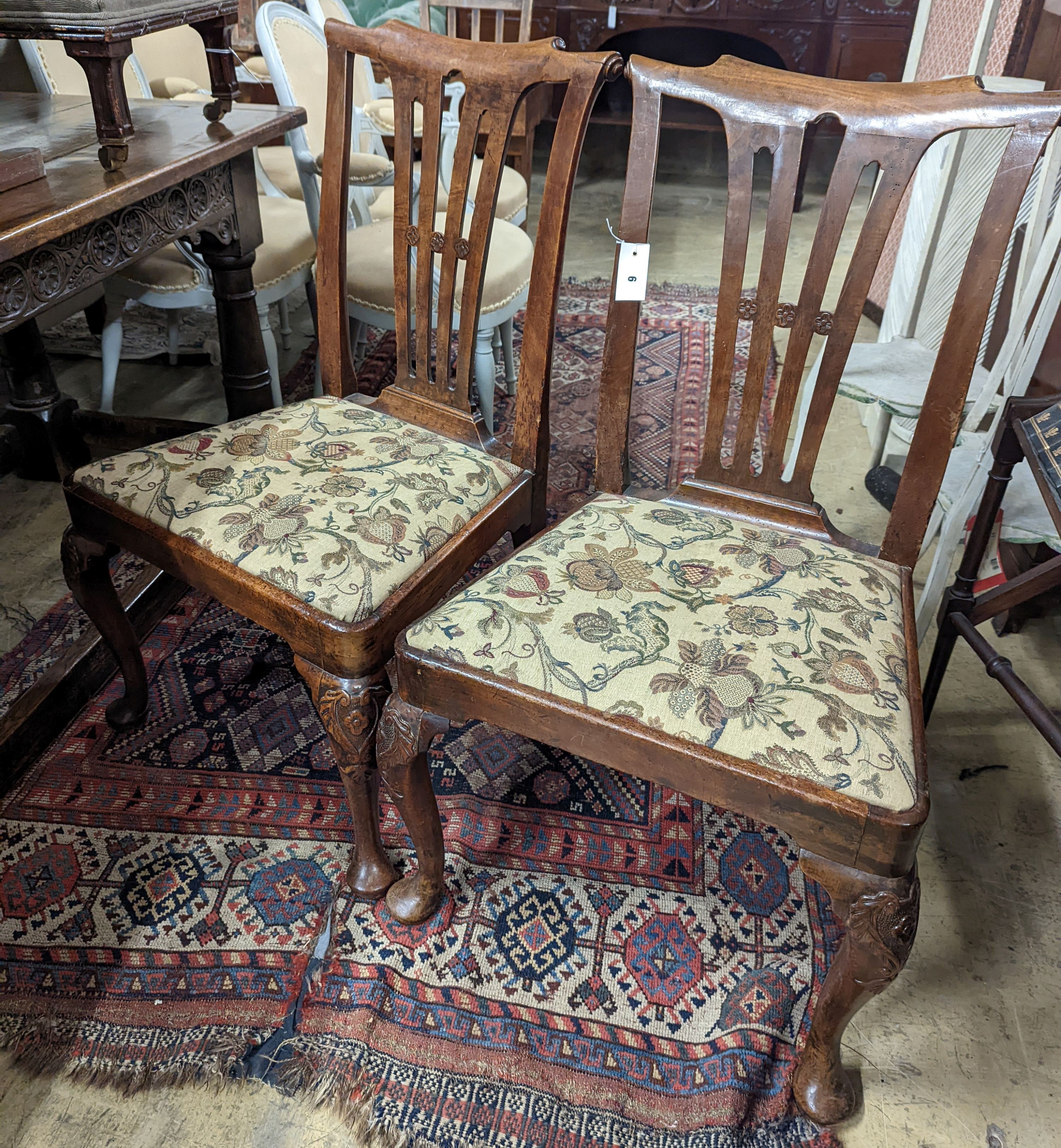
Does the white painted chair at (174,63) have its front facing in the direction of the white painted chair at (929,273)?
yes

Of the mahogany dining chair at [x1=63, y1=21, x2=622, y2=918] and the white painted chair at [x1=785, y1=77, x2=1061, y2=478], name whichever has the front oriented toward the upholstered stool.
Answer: the white painted chair

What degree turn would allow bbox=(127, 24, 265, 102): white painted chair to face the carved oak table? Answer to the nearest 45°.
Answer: approximately 45° to its right

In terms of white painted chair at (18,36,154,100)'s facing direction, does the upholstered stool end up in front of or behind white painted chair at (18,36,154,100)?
in front

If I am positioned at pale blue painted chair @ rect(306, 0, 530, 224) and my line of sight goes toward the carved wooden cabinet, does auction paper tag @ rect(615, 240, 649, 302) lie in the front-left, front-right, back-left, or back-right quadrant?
back-right

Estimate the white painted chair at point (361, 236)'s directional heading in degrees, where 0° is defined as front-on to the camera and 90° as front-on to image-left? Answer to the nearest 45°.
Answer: approximately 315°

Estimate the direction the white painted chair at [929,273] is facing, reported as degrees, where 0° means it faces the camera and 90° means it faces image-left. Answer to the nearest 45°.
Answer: approximately 45°

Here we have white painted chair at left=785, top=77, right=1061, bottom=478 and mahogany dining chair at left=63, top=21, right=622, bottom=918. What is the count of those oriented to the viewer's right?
0

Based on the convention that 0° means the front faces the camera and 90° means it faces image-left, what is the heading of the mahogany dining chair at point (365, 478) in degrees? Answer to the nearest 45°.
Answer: approximately 45°

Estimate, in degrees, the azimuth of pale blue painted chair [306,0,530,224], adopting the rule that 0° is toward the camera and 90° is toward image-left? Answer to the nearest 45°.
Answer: approximately 315°
